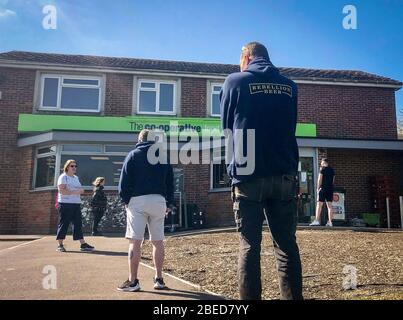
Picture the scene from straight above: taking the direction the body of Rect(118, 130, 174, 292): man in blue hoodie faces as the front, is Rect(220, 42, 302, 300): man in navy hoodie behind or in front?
behind

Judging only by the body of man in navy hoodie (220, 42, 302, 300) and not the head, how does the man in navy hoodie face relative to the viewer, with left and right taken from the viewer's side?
facing away from the viewer and to the left of the viewer

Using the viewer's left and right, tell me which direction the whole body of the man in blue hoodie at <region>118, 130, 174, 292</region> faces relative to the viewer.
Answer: facing away from the viewer

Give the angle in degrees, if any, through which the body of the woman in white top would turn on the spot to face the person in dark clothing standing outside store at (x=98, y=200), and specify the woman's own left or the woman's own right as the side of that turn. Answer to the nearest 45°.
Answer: approximately 135° to the woman's own left

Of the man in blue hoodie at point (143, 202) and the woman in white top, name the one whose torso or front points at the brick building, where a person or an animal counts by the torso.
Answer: the man in blue hoodie

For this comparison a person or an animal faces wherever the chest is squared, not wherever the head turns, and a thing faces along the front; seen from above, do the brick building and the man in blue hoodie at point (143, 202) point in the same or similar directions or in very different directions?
very different directions

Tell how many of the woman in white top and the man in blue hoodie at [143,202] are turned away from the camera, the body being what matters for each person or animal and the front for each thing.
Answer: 1

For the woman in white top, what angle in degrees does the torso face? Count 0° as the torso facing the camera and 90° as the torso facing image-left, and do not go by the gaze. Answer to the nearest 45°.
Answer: approximately 315°
